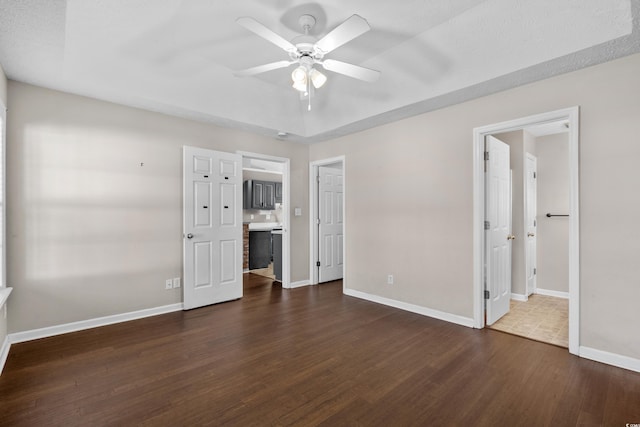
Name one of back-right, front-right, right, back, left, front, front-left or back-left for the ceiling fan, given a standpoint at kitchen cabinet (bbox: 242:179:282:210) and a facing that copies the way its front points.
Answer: front-right

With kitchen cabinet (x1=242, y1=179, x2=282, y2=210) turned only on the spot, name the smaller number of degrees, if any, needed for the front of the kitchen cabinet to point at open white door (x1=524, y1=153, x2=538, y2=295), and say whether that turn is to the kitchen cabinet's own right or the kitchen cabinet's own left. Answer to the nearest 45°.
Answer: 0° — it already faces it

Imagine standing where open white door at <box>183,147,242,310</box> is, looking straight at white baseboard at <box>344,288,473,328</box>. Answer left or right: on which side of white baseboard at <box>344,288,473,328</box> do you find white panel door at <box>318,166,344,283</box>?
left

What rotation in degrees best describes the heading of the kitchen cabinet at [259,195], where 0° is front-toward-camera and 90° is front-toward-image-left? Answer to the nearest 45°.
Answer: approximately 315°

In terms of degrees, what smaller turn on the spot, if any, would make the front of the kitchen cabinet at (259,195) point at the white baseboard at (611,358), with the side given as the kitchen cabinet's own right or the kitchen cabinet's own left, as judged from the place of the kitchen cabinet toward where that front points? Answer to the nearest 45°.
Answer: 0° — it already faces it

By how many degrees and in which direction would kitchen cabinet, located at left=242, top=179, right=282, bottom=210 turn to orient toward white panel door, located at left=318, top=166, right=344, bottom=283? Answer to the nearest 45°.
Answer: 0° — it already faces it

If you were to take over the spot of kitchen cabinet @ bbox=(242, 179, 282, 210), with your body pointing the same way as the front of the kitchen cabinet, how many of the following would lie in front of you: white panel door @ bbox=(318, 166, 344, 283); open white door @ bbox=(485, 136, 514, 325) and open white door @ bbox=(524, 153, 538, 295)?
3

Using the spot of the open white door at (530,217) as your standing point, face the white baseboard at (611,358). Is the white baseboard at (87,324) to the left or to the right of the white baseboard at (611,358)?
right

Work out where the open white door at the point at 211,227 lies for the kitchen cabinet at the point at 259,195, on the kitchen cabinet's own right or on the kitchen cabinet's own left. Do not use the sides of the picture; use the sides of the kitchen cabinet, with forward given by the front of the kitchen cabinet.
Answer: on the kitchen cabinet's own right

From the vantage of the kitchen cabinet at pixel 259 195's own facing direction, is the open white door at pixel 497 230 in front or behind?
in front

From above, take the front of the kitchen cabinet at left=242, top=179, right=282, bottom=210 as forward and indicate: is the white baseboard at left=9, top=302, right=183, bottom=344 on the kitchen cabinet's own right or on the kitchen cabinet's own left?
on the kitchen cabinet's own right
